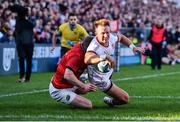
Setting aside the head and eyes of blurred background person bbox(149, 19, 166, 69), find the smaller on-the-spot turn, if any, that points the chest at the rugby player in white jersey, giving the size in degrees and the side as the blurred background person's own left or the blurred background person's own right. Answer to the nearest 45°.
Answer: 0° — they already face them

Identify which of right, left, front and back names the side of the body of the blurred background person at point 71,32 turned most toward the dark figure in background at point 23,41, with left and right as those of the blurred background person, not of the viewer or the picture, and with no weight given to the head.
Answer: right

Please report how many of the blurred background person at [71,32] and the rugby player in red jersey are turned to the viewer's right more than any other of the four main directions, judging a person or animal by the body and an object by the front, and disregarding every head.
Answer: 1

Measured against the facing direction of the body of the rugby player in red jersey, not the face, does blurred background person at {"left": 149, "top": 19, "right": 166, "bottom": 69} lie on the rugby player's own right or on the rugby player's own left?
on the rugby player's own left

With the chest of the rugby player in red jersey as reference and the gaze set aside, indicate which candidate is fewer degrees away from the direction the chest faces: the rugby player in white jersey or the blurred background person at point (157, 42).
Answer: the rugby player in white jersey

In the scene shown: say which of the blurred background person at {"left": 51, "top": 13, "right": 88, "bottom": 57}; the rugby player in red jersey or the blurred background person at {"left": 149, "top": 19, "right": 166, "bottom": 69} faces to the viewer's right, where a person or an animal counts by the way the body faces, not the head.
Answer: the rugby player in red jersey

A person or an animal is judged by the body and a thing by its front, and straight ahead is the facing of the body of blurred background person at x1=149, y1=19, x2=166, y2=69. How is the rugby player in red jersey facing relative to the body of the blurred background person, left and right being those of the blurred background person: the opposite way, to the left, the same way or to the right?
to the left

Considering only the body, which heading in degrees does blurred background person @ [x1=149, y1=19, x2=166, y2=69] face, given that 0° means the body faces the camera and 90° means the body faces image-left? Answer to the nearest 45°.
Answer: approximately 0°

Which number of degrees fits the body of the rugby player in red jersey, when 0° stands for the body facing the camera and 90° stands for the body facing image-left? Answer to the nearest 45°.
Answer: approximately 270°

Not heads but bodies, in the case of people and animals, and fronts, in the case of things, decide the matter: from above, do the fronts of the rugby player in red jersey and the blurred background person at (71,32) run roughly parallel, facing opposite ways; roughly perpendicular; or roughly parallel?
roughly perpendicular
